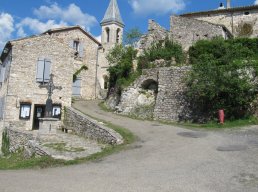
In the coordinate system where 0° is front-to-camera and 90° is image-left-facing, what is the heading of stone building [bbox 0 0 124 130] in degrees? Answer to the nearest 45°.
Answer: approximately 0°

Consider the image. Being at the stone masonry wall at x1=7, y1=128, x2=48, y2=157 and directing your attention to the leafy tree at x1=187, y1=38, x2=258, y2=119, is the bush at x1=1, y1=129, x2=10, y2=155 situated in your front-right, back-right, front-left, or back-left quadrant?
back-left

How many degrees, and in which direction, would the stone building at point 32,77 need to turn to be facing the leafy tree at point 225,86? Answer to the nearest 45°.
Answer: approximately 45° to its left

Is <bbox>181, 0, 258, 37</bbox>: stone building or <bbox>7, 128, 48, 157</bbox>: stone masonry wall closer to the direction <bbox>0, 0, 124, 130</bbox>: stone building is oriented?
the stone masonry wall

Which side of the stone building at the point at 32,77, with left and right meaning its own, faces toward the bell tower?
back

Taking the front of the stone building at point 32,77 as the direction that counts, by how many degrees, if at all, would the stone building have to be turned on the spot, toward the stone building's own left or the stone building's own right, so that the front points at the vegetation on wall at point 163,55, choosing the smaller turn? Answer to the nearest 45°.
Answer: approximately 90° to the stone building's own left

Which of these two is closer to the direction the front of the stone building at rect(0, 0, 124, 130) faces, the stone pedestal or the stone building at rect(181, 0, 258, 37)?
the stone pedestal

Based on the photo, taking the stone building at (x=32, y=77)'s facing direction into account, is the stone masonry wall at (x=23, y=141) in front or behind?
in front

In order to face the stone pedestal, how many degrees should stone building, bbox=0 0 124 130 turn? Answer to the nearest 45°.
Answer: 0° — it already faces it

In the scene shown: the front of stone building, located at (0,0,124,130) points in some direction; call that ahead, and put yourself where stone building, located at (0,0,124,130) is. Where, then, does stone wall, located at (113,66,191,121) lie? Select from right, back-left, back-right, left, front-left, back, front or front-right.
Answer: left

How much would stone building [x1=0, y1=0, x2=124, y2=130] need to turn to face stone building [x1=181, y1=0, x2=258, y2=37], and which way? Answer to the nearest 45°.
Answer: approximately 90° to its left
